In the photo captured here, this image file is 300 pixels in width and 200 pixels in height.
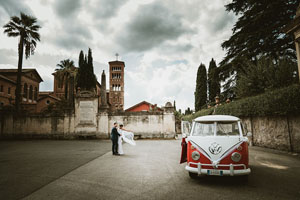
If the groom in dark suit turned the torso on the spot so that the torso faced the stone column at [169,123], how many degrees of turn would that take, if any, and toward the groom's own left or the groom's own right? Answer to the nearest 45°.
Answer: approximately 45° to the groom's own left

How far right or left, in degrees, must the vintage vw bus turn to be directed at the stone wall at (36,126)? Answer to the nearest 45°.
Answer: approximately 135° to its right

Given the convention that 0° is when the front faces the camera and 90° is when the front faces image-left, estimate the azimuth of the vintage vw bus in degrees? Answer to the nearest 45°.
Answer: approximately 0°

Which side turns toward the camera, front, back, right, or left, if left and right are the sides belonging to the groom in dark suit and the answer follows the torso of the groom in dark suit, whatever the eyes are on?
right

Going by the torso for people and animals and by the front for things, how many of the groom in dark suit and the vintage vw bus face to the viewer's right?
1

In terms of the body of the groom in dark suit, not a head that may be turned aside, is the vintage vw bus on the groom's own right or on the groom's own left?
on the groom's own right

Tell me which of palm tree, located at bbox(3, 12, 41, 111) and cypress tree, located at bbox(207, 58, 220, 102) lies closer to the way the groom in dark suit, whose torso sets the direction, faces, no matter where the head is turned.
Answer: the cypress tree

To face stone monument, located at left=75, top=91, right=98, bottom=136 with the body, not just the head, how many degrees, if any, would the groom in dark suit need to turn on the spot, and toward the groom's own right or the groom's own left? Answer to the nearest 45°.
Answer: approximately 90° to the groom's own left

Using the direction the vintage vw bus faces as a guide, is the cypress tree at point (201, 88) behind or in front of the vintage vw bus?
behind
